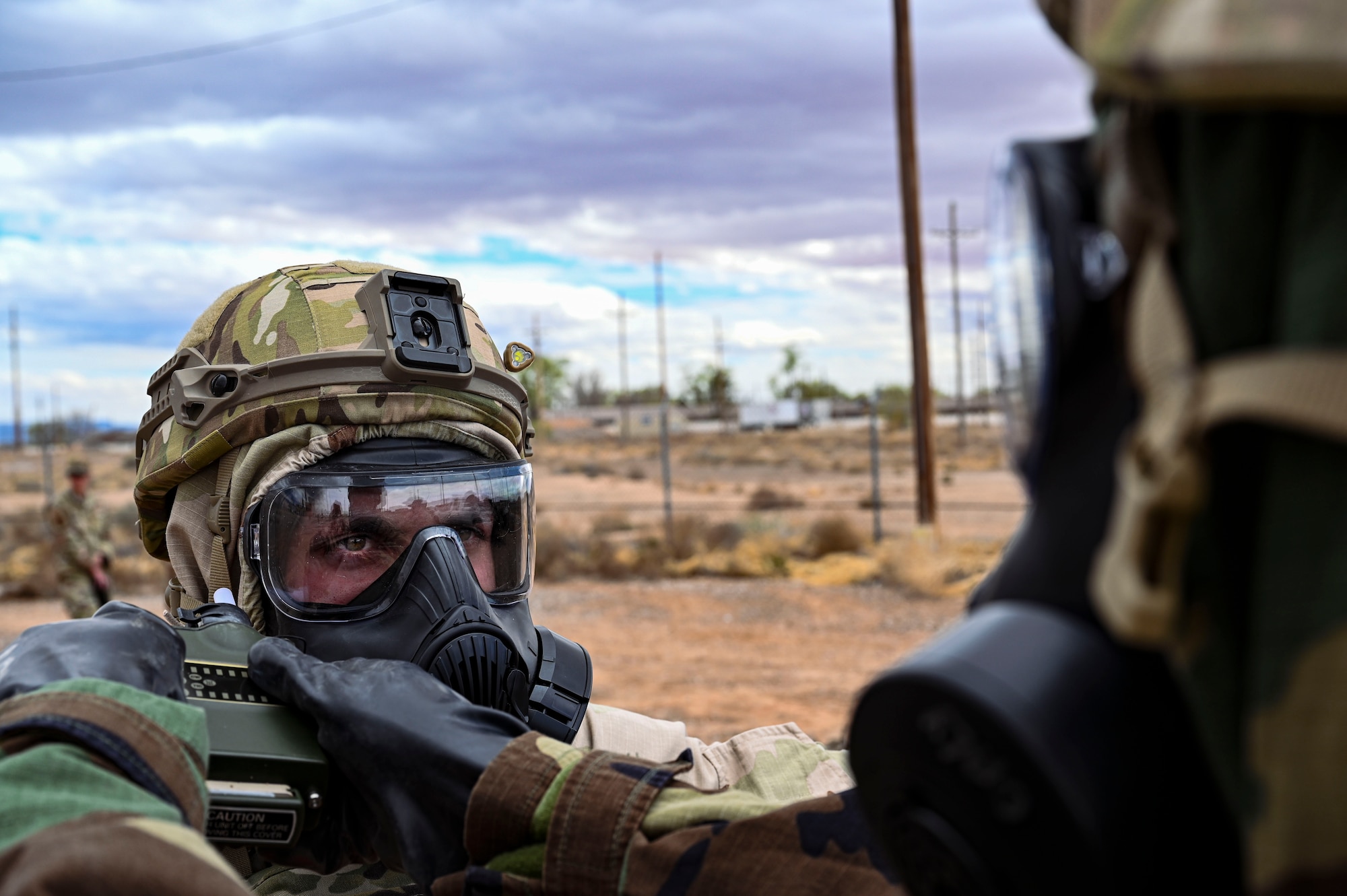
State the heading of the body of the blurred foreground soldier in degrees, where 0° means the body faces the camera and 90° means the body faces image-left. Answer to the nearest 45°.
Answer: approximately 90°

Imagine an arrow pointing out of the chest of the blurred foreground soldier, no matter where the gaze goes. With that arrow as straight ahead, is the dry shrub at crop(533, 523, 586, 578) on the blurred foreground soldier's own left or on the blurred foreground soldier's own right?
on the blurred foreground soldier's own right

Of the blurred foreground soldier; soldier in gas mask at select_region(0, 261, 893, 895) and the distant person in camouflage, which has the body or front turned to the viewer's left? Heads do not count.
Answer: the blurred foreground soldier

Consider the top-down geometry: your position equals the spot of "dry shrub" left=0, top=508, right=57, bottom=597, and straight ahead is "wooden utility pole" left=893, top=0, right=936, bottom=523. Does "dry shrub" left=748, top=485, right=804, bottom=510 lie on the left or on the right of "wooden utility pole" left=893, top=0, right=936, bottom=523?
left

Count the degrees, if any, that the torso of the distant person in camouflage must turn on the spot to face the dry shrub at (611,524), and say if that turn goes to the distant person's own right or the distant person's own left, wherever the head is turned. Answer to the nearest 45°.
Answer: approximately 90° to the distant person's own left

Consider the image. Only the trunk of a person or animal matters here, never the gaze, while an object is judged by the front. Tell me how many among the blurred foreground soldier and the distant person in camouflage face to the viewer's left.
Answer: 1

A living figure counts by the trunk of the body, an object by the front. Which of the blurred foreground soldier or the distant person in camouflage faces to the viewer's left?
the blurred foreground soldier

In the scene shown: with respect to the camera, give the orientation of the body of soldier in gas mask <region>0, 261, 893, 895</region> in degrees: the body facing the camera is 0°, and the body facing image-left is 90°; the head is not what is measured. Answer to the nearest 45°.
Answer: approximately 315°

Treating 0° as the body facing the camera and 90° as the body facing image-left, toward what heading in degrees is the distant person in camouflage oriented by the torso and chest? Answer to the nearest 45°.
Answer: approximately 315°

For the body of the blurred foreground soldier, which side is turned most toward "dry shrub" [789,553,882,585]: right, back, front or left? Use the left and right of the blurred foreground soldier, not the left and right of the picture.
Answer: right
